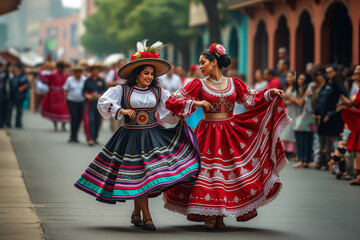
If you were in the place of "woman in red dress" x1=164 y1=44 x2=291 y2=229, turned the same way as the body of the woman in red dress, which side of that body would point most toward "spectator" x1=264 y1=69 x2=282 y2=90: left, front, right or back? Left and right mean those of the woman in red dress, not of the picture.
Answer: back

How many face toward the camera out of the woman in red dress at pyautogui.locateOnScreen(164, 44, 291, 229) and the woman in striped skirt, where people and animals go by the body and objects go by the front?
2

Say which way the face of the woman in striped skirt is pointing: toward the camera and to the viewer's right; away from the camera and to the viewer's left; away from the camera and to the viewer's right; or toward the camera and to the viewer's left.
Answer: toward the camera and to the viewer's right

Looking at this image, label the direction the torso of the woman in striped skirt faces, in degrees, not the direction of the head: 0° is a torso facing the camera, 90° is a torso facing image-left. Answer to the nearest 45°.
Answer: approximately 0°

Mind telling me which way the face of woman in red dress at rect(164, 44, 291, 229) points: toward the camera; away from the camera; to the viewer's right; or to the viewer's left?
to the viewer's left

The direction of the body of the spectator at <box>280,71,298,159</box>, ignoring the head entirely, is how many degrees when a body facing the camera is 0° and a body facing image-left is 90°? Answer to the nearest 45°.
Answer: approximately 45°
